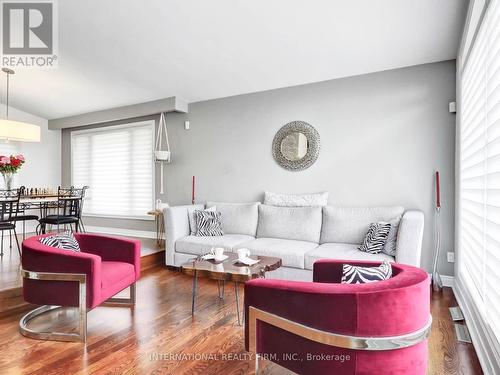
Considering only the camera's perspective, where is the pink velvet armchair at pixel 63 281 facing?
facing the viewer and to the right of the viewer

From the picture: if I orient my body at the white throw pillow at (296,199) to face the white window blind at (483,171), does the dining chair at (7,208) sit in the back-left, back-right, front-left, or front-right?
back-right

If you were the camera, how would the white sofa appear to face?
facing the viewer

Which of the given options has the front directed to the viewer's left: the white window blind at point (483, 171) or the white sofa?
the white window blind

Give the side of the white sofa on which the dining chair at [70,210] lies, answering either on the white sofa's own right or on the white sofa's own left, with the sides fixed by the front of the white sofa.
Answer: on the white sofa's own right

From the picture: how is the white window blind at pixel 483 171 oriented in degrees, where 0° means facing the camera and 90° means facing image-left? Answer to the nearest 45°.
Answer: approximately 90°

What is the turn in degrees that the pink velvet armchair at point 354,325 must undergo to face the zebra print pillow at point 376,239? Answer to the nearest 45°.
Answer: approximately 45° to its right

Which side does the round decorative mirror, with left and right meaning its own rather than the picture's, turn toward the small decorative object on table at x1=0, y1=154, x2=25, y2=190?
right

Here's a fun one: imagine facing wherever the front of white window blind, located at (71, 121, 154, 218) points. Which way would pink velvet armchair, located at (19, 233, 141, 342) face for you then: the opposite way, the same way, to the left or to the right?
to the left
